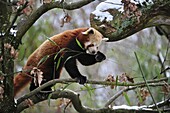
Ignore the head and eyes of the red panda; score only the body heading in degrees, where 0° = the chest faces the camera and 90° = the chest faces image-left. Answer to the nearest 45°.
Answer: approximately 270°

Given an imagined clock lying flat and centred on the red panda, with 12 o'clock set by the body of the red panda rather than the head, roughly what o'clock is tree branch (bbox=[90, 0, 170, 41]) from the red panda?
The tree branch is roughly at 1 o'clock from the red panda.

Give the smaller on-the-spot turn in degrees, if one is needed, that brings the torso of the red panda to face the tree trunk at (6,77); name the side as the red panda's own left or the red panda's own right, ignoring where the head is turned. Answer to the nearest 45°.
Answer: approximately 135° to the red panda's own right

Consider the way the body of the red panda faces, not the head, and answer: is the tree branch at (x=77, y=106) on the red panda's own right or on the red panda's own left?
on the red panda's own right
